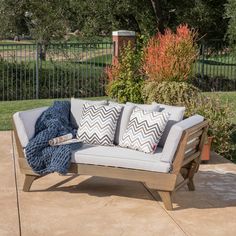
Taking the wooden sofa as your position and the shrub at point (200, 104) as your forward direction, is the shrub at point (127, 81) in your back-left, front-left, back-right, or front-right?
front-left

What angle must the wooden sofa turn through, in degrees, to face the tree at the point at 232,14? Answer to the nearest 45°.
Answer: approximately 135° to its right

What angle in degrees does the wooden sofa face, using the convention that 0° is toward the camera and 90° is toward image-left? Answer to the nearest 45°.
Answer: approximately 45°

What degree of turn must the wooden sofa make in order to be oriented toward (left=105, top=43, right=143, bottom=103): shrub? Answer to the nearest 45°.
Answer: approximately 135° to its right

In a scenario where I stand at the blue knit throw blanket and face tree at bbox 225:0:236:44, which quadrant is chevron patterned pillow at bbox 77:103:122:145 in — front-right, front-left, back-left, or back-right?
front-right

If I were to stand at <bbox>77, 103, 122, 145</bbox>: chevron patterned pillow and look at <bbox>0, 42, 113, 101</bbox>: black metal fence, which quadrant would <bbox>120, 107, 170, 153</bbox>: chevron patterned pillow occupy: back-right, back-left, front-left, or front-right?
back-right

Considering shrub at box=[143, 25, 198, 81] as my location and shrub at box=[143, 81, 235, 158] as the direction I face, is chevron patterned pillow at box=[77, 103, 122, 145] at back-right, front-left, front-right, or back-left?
front-right

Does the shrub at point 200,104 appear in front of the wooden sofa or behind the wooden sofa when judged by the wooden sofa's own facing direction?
behind

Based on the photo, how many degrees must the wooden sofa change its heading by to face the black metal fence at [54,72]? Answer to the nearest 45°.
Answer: approximately 135° to its right

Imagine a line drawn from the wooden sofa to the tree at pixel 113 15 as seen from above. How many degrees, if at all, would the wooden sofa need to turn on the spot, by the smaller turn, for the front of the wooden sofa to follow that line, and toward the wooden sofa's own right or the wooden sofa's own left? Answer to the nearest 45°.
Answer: approximately 135° to the wooden sofa's own right
